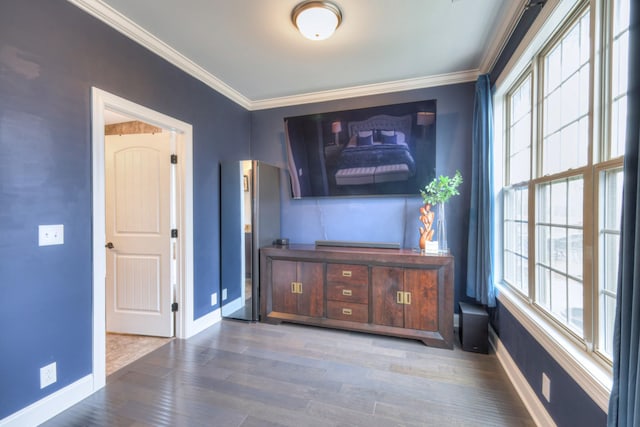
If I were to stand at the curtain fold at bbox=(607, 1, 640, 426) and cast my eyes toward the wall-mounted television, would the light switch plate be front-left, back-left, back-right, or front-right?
front-left

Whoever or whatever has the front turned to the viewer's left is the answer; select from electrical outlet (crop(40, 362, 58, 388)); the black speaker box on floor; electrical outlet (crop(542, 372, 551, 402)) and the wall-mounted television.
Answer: electrical outlet (crop(542, 372, 551, 402))

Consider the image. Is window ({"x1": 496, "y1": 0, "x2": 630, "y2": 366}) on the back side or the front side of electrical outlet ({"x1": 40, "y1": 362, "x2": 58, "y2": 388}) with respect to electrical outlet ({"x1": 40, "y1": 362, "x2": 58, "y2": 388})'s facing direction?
on the front side

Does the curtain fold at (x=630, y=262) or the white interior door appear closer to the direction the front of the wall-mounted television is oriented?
the curtain fold

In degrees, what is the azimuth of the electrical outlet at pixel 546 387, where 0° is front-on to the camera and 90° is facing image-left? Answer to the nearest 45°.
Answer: approximately 90°

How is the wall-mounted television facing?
toward the camera

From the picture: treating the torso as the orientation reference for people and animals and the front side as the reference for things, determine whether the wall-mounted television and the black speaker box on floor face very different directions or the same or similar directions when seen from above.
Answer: same or similar directions

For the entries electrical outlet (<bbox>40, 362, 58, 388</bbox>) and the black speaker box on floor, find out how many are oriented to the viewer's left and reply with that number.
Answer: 0

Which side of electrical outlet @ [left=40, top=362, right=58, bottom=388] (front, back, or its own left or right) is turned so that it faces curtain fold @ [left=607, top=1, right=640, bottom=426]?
front

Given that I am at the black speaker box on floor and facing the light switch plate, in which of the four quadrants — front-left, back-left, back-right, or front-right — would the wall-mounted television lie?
front-right

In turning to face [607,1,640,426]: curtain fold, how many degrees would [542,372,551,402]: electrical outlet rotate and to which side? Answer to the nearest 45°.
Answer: approximately 90° to its left

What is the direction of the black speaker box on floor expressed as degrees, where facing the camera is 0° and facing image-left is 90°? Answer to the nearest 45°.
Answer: approximately 0°

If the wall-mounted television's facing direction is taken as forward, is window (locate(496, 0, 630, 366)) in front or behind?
in front

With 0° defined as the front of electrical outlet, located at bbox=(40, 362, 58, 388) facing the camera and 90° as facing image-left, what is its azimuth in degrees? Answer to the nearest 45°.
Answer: approximately 315°
